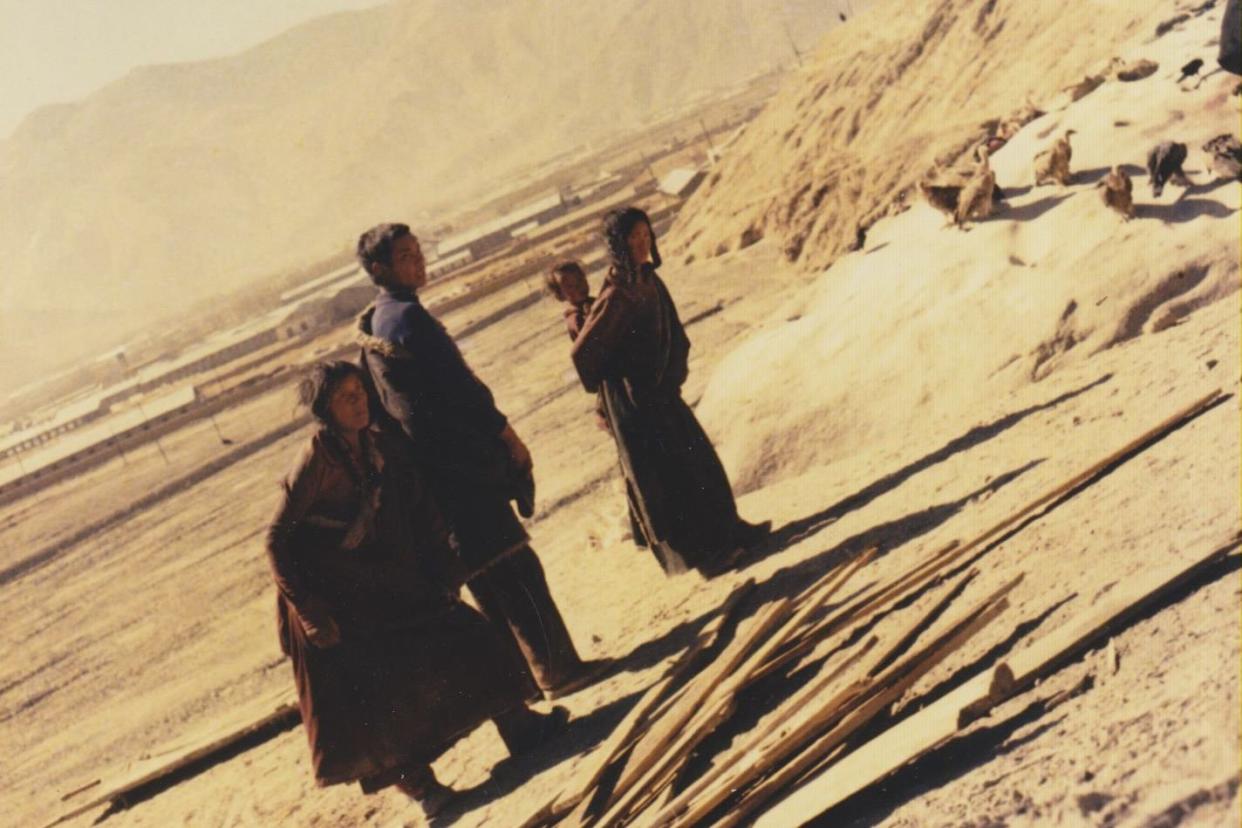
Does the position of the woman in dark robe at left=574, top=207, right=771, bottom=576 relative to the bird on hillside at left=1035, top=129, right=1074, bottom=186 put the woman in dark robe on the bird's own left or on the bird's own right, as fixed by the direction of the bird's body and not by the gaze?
on the bird's own right

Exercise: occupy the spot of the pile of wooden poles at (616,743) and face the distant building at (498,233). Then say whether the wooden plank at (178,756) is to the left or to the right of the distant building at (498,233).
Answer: left

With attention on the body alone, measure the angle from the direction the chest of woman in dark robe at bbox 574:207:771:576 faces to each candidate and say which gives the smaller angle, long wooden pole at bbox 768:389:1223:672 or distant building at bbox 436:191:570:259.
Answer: the long wooden pole

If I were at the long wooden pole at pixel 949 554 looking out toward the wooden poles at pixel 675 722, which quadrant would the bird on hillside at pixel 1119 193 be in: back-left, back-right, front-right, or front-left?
back-right

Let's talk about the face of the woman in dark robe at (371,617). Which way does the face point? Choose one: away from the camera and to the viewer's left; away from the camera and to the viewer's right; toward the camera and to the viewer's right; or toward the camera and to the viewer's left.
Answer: toward the camera and to the viewer's right
